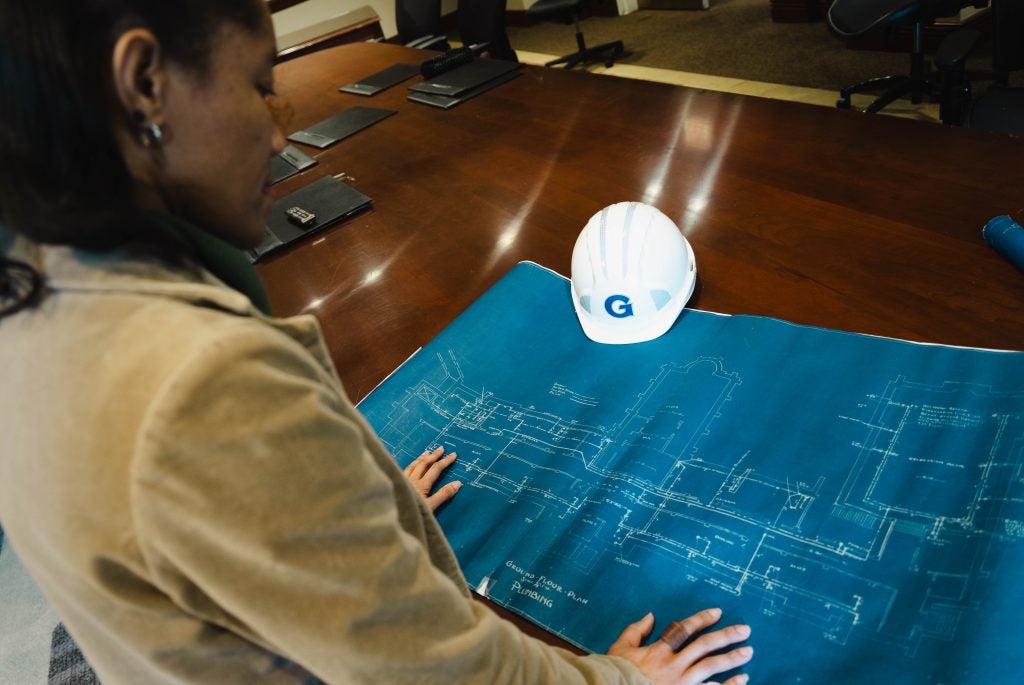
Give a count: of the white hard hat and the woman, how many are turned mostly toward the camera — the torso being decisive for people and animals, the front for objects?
1

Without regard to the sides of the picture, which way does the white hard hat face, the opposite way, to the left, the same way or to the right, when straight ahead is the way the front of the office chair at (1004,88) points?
the same way

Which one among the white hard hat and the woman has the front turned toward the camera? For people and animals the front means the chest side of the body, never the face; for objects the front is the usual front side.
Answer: the white hard hat

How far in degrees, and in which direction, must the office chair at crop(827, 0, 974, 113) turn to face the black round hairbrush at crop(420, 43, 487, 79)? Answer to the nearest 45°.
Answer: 0° — it already faces it

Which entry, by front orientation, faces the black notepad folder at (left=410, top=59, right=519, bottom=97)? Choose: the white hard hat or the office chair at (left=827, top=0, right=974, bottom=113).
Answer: the office chair

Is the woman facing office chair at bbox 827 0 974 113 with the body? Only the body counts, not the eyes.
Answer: yes

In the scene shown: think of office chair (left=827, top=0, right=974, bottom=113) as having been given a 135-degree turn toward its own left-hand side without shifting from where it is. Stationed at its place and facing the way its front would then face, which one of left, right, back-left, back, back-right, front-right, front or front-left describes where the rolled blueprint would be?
right

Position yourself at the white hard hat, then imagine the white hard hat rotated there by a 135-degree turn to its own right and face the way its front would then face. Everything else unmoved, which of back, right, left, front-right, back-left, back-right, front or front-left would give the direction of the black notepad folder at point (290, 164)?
front

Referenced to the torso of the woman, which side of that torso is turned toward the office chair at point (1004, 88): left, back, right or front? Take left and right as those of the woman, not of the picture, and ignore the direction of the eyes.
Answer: front

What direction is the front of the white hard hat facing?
toward the camera

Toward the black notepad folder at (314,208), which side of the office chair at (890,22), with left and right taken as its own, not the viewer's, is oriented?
front

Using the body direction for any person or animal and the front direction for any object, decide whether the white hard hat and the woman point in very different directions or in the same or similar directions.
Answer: very different directions

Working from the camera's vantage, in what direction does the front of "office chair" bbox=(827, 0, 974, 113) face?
facing the viewer and to the left of the viewer

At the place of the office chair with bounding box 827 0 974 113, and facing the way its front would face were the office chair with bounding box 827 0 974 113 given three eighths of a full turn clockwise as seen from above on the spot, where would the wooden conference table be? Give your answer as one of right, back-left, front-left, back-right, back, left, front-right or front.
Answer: back

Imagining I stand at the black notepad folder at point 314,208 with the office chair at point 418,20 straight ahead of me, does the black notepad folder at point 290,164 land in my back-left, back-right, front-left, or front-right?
front-left

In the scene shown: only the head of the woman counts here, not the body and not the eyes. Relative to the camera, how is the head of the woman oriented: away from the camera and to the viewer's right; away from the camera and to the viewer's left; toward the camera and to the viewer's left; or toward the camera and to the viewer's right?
away from the camera and to the viewer's right

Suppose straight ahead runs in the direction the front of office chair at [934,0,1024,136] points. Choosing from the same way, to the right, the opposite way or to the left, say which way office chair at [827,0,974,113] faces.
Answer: the same way

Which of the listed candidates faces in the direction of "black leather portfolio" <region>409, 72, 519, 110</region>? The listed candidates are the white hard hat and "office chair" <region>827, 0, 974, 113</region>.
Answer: the office chair
